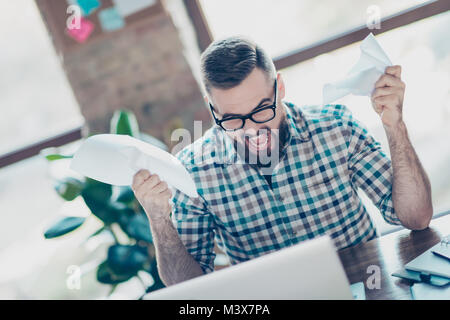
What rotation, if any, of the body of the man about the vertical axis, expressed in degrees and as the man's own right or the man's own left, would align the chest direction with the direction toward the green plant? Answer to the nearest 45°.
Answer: approximately 135° to the man's own right

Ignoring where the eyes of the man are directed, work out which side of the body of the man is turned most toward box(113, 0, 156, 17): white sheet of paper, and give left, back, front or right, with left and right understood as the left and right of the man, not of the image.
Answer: back

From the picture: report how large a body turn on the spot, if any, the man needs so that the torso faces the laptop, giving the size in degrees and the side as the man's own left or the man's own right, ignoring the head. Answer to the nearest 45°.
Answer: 0° — they already face it

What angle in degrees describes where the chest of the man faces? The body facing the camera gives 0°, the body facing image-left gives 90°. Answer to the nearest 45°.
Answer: approximately 0°
